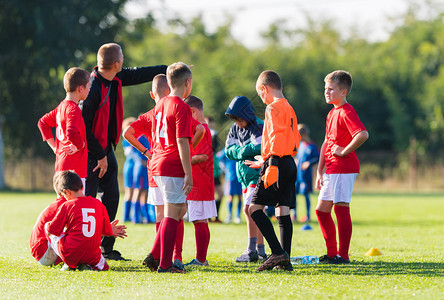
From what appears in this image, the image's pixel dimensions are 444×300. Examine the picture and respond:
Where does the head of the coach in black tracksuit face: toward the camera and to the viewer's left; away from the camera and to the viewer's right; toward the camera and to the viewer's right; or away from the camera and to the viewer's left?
away from the camera and to the viewer's right
